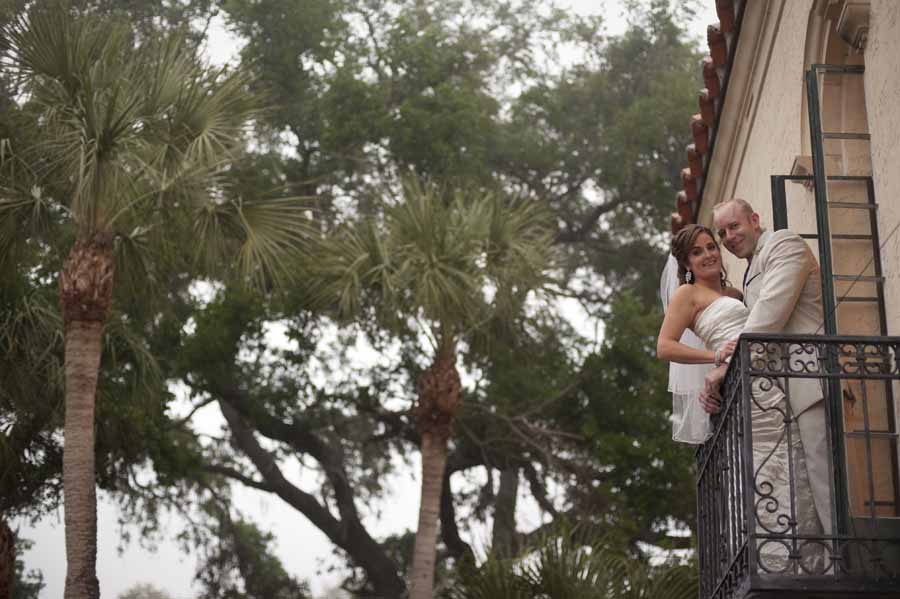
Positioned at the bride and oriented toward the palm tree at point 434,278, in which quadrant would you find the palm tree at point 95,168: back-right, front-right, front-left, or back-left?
front-left

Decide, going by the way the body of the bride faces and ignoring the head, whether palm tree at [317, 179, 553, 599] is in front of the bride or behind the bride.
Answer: behind

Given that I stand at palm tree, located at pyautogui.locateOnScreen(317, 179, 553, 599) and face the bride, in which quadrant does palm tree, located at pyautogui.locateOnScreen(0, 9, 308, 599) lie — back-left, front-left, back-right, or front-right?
front-right
